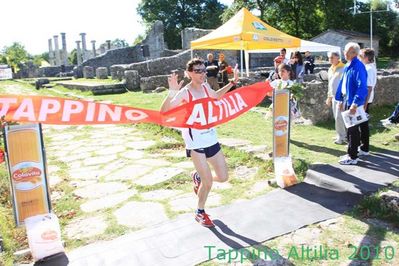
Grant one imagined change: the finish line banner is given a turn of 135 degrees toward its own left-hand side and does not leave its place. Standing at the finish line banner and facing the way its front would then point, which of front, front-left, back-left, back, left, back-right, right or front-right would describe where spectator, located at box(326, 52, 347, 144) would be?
front

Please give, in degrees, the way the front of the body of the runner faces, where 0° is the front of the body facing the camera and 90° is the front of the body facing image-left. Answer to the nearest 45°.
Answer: approximately 315°

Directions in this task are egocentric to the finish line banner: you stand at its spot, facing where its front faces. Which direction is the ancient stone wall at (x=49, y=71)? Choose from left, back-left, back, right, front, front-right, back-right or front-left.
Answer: back

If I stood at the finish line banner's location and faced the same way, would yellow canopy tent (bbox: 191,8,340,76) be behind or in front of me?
behind

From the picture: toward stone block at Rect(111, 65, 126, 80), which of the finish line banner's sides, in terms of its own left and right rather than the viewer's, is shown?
back

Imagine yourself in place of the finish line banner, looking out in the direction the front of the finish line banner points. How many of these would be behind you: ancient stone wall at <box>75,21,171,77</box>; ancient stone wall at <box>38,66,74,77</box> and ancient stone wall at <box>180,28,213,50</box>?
3

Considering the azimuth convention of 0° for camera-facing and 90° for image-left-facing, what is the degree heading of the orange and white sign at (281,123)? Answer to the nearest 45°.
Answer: approximately 0°

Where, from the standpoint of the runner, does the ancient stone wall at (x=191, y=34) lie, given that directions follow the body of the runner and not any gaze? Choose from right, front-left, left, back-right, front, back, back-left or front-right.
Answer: back-left

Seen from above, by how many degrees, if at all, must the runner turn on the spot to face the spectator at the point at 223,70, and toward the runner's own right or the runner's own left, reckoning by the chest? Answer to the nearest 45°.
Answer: approximately 135° to the runner's own left

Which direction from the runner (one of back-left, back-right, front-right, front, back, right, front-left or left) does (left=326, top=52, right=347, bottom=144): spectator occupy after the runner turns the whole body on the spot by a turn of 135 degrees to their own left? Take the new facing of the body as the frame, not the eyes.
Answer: front-right
